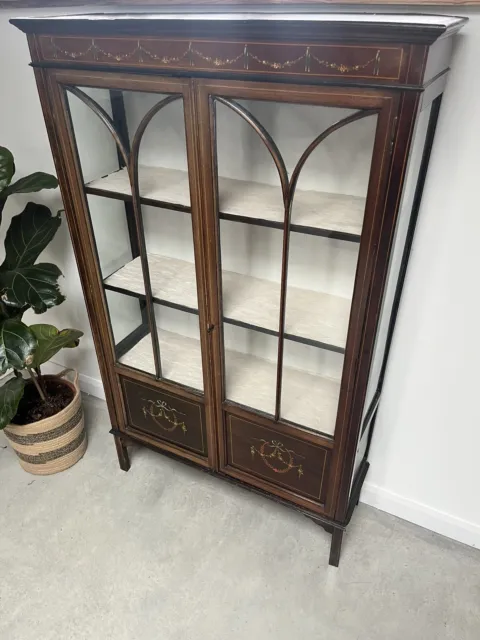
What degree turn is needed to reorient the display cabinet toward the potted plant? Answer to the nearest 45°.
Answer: approximately 45° to its right

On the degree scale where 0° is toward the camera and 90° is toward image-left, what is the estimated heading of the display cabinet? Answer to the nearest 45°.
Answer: approximately 45°
